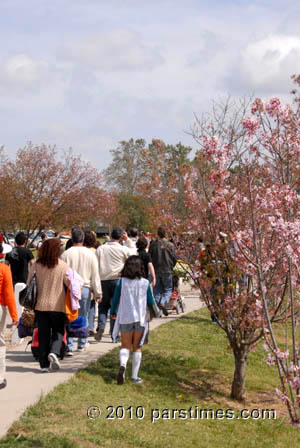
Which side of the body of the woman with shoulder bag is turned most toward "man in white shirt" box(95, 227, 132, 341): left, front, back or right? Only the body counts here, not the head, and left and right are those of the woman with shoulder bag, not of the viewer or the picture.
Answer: front

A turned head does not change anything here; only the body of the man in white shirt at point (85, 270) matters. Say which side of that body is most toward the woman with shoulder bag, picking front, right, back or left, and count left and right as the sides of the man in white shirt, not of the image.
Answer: back

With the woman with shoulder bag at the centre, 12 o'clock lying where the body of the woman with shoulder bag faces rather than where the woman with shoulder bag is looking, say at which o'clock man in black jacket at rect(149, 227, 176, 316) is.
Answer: The man in black jacket is roughly at 1 o'clock from the woman with shoulder bag.

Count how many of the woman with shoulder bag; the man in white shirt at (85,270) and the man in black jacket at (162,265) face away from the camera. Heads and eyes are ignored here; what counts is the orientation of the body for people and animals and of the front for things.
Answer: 3

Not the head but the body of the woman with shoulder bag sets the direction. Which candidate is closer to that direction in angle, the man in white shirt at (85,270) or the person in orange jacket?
the man in white shirt

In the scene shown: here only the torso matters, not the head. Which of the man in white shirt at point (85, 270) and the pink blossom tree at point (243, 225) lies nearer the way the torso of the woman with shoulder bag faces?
the man in white shirt

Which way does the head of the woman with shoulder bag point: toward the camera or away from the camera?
away from the camera

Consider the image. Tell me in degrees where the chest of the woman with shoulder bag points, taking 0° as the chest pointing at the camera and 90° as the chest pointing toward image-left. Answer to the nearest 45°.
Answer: approximately 180°

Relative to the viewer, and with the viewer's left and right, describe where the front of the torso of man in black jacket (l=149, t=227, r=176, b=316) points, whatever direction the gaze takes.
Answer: facing away from the viewer

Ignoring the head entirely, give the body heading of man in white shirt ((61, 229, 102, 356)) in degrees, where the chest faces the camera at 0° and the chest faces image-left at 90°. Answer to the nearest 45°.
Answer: approximately 180°
